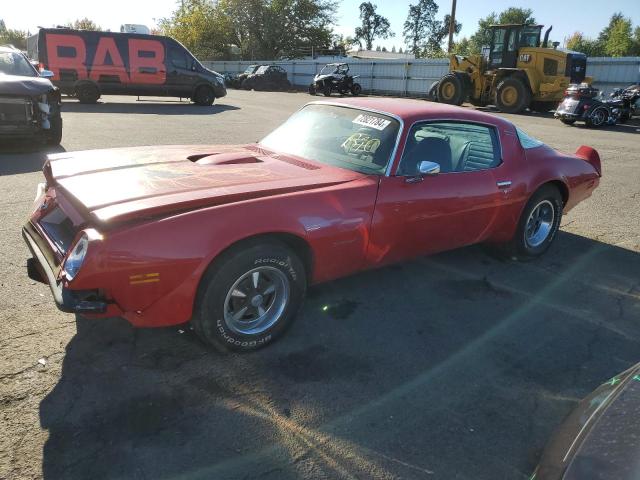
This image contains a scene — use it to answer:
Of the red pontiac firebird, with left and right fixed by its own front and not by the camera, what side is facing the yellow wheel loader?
back

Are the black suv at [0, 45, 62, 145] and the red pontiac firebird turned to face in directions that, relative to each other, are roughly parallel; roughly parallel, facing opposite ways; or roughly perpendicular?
roughly perpendicular

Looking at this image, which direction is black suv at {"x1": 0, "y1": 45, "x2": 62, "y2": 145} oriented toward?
toward the camera

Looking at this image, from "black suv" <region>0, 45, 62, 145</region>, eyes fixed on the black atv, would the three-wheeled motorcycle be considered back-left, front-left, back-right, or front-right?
front-right

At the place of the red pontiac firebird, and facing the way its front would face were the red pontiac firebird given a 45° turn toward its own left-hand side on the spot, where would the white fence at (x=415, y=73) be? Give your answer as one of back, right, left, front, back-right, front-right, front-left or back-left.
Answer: back

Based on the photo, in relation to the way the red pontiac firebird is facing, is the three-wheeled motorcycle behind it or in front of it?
behind

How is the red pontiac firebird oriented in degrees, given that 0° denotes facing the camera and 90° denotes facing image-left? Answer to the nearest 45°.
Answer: approximately 45°

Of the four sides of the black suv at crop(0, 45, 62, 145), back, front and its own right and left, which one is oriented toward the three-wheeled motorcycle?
left

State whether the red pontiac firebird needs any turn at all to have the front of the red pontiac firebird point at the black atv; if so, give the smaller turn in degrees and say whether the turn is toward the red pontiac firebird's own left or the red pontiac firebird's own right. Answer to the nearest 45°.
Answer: approximately 135° to the red pontiac firebird's own right

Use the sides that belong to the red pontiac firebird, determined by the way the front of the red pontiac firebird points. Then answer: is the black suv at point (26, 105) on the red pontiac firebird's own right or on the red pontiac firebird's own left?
on the red pontiac firebird's own right

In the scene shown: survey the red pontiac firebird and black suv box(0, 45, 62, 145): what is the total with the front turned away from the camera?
0

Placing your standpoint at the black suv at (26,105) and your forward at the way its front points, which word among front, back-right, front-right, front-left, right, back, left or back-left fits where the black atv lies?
back-left

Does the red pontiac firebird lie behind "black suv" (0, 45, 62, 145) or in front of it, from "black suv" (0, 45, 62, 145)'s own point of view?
in front

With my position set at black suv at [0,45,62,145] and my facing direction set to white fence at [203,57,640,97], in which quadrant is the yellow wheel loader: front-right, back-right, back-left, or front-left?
front-right
